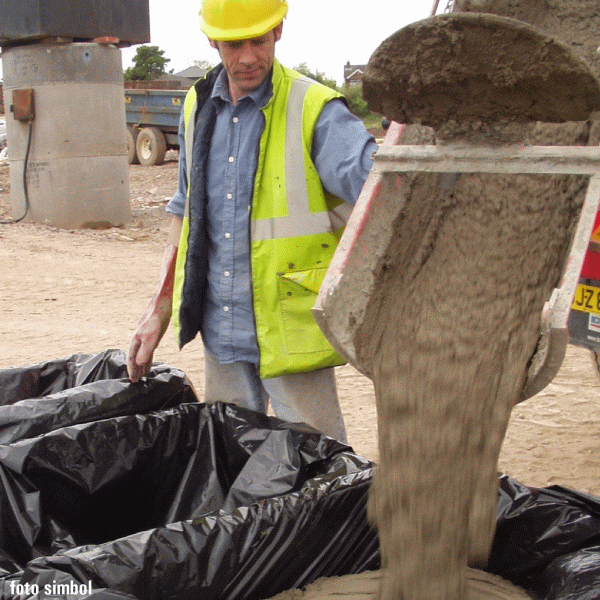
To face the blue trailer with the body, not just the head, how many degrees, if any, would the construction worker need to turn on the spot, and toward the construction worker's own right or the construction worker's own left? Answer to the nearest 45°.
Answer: approximately 135° to the construction worker's own right

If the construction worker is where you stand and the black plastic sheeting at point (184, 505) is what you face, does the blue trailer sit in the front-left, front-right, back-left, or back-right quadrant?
back-right

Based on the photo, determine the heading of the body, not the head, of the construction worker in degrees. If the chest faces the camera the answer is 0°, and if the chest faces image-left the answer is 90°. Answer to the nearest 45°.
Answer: approximately 45°
